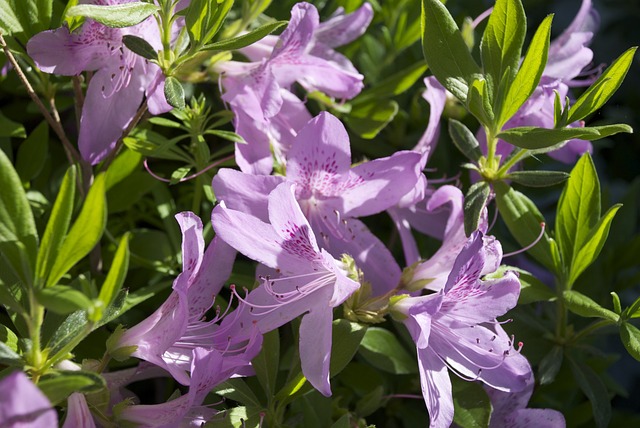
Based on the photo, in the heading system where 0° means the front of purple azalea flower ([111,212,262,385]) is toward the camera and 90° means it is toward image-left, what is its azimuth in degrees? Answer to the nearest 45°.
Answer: approximately 270°

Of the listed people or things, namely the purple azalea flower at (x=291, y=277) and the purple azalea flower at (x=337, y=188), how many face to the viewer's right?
0

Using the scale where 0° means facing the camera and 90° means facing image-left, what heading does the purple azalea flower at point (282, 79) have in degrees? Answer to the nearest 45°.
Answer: approximately 315°

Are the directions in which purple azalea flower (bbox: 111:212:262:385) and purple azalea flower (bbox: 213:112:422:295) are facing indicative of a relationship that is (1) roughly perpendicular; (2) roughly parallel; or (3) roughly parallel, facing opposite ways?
roughly perpendicular

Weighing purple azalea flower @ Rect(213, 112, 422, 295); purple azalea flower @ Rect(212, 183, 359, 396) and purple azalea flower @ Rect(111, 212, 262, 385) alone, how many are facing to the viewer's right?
1

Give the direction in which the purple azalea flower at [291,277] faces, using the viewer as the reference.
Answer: facing the viewer and to the left of the viewer

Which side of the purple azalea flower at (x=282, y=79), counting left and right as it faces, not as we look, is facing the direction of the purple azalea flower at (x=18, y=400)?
right

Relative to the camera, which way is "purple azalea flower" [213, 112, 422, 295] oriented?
toward the camera

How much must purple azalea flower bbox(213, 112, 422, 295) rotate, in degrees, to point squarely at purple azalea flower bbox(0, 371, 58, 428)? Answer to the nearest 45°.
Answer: approximately 45° to its right

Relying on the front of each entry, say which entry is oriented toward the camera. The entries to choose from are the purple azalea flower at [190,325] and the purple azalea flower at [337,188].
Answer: the purple azalea flower at [337,188]
